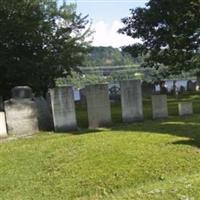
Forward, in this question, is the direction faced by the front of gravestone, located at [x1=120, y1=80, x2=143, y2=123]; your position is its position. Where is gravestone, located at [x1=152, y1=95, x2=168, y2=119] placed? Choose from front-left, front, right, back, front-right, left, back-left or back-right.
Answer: back-left

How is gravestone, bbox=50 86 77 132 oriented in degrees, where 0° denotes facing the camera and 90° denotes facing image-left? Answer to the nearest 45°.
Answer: approximately 0°

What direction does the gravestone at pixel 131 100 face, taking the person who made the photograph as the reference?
facing the viewer

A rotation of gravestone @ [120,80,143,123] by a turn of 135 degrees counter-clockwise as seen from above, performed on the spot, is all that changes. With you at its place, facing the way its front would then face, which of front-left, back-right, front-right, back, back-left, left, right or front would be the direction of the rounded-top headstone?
back-left

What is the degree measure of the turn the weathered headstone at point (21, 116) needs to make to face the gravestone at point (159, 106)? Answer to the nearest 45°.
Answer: approximately 90° to its left

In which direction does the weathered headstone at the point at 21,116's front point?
toward the camera

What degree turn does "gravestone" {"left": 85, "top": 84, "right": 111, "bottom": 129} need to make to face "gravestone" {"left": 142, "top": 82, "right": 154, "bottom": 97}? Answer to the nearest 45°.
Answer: approximately 180°

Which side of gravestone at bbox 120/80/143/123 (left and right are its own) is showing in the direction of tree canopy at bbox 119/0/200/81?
back

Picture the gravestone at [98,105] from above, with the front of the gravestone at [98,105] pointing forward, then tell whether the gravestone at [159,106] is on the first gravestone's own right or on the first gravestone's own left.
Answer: on the first gravestone's own left

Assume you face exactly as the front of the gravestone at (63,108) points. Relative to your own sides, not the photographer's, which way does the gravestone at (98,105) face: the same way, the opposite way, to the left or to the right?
the same way

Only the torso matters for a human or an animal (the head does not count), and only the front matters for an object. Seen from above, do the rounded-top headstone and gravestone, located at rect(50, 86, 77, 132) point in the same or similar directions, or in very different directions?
same or similar directions

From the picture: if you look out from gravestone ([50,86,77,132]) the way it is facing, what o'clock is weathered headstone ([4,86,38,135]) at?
The weathered headstone is roughly at 3 o'clock from the gravestone.

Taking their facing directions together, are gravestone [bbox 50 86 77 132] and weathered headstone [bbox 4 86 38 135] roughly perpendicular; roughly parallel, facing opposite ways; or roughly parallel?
roughly parallel

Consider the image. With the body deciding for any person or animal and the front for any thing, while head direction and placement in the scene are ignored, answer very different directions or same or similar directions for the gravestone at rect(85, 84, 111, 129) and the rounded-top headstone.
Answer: same or similar directions
